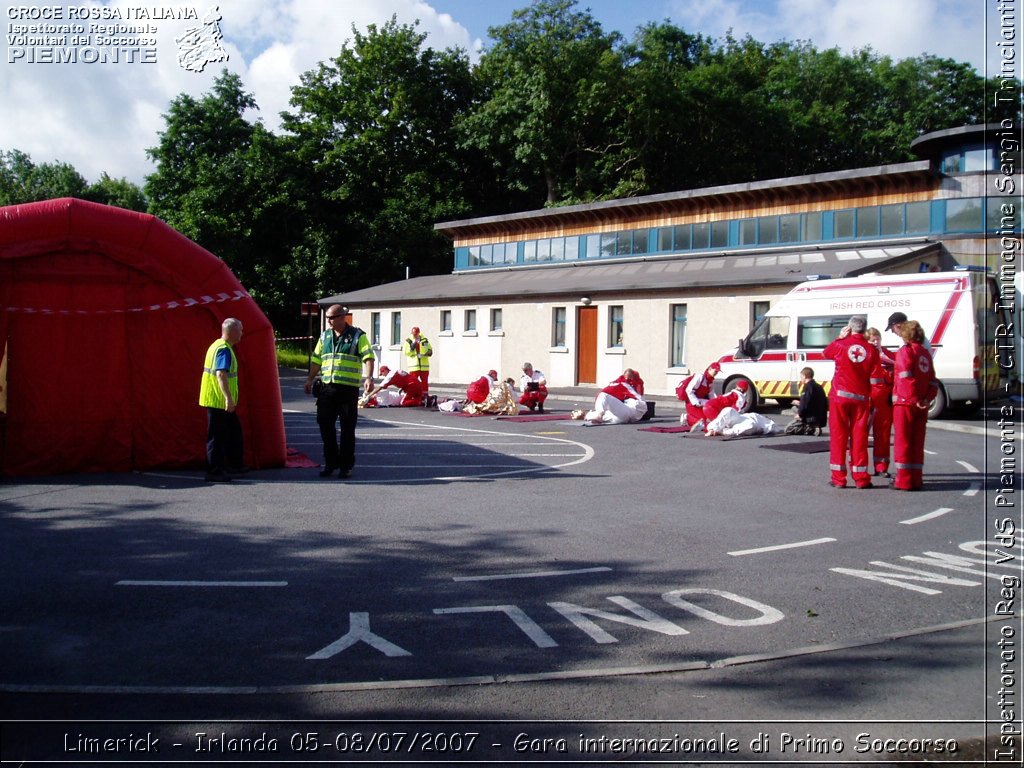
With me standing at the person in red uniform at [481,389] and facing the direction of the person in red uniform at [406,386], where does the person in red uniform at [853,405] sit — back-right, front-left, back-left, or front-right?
back-left

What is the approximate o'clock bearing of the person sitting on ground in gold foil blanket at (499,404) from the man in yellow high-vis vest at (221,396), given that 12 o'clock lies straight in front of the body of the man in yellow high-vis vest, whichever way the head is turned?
The person sitting on ground in gold foil blanket is roughly at 10 o'clock from the man in yellow high-vis vest.

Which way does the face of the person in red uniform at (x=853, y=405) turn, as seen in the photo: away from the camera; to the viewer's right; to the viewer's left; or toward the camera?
away from the camera

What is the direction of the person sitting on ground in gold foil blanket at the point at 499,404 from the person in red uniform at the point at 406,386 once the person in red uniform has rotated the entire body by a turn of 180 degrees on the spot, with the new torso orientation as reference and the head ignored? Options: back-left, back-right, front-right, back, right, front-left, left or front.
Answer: front-right

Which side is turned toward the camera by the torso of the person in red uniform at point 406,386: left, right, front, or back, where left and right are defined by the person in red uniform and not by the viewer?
left

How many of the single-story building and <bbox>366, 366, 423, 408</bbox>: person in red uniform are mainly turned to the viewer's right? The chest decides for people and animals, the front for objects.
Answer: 0

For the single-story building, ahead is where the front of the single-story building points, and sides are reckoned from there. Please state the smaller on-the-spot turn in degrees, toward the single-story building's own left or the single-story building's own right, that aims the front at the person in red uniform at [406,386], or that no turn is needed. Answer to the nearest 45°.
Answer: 0° — it already faces them

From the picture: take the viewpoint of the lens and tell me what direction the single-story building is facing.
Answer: facing the viewer and to the left of the viewer

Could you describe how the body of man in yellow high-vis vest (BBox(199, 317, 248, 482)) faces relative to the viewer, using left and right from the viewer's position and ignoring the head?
facing to the right of the viewer

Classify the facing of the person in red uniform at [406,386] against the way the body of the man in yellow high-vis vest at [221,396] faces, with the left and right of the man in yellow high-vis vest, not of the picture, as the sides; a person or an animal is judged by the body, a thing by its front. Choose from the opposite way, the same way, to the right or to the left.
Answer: the opposite way

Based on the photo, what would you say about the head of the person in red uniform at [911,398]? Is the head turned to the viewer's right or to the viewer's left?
to the viewer's left
